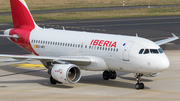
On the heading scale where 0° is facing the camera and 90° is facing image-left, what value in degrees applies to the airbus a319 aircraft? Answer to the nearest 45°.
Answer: approximately 315°
